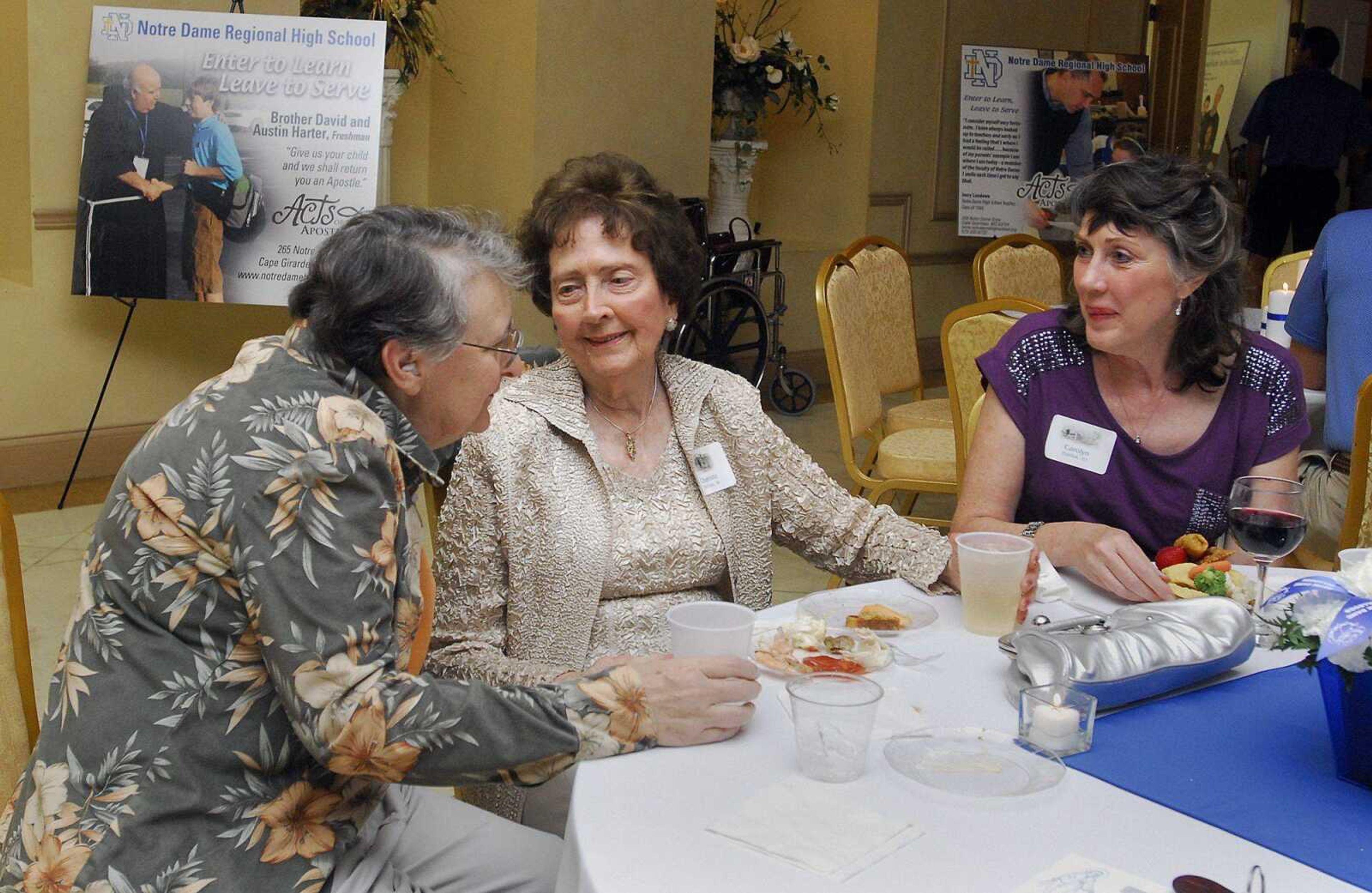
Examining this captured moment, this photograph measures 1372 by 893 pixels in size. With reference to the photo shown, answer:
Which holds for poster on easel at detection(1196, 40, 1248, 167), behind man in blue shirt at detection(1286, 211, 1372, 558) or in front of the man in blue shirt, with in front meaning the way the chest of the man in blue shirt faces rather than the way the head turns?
in front

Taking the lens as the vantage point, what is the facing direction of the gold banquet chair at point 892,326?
facing the viewer and to the right of the viewer

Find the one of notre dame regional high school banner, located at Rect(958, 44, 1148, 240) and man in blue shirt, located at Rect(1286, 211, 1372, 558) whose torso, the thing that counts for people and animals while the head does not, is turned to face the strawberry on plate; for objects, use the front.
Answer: the notre dame regional high school banner

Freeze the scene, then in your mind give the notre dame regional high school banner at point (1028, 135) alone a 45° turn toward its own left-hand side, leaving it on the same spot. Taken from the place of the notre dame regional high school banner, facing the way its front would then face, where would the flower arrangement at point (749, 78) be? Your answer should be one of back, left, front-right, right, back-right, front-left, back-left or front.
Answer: right

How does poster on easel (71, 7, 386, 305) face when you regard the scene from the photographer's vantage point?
facing the viewer

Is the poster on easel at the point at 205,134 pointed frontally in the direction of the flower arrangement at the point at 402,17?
no

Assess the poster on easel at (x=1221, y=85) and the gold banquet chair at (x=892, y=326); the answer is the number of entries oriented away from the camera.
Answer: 0

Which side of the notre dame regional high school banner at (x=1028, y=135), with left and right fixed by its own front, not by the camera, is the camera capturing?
front

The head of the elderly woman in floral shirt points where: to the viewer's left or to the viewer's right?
to the viewer's right

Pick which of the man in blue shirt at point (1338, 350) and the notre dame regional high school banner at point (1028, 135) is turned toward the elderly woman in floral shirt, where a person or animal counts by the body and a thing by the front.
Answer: the notre dame regional high school banner

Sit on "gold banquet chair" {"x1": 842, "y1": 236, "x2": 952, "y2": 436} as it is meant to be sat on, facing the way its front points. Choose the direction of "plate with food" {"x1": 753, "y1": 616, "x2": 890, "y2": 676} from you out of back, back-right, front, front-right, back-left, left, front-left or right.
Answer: front-right

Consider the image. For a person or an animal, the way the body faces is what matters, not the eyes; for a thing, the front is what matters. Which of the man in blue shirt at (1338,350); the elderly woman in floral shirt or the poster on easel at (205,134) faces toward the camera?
the poster on easel

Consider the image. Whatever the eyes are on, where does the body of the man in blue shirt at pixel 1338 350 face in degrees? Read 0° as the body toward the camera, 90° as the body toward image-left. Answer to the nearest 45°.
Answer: approximately 180°

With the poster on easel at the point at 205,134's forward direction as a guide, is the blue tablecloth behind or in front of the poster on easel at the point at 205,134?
in front

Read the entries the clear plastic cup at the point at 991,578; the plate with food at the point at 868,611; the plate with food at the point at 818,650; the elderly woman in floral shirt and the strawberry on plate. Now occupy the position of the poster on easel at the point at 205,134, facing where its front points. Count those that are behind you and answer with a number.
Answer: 0

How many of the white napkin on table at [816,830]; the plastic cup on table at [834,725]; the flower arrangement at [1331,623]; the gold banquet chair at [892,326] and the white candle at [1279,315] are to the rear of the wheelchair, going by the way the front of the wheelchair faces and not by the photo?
0

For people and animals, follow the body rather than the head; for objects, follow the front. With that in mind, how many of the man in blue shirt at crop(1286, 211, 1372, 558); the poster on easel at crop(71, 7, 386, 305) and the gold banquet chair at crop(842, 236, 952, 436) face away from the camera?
1

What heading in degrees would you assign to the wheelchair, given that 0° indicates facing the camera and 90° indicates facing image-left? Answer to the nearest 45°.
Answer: approximately 315°
